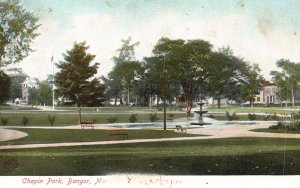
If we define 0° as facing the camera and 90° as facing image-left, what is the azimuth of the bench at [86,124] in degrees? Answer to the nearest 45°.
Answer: approximately 0°

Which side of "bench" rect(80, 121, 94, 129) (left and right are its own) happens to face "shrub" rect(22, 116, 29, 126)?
right

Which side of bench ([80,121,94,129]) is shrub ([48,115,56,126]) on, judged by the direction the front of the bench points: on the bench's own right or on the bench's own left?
on the bench's own right

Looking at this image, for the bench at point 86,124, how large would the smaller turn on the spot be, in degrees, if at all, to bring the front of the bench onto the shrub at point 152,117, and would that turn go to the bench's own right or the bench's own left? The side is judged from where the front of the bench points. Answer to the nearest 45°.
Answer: approximately 90° to the bench's own left

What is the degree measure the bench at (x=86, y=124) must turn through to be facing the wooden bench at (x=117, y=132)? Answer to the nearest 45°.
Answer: approximately 45° to its left

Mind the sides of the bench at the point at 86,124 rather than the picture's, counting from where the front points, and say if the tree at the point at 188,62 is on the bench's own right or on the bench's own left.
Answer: on the bench's own left

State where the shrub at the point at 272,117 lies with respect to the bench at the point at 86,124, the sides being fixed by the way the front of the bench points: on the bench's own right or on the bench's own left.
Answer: on the bench's own left

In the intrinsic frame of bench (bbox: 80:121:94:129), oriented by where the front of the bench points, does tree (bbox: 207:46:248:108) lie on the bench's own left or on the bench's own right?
on the bench's own left

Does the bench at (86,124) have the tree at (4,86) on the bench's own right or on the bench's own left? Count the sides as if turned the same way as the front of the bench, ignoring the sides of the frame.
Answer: on the bench's own right
